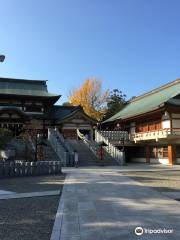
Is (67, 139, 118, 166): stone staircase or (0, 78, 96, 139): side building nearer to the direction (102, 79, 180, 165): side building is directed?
the stone staircase

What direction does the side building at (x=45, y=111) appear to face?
toward the camera

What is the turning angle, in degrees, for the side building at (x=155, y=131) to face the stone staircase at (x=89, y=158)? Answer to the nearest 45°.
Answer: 0° — it already faces it

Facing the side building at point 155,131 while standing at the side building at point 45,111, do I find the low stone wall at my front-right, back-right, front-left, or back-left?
front-right

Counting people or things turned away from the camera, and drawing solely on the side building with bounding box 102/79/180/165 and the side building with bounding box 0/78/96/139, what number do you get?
0

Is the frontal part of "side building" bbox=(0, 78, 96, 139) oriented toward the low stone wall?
yes

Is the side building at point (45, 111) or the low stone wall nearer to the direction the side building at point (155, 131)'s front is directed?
the low stone wall

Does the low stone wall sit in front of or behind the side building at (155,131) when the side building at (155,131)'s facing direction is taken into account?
in front

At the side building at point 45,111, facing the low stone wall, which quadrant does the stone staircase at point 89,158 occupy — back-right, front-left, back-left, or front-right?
front-left

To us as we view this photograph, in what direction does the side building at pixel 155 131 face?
facing the viewer and to the left of the viewer
